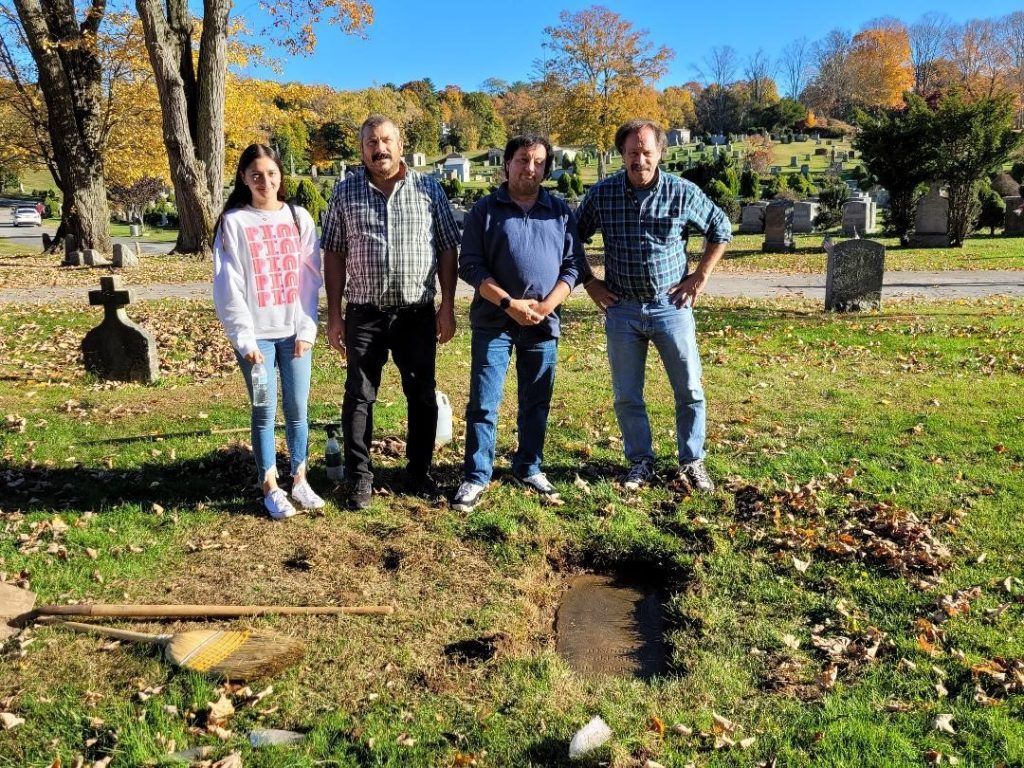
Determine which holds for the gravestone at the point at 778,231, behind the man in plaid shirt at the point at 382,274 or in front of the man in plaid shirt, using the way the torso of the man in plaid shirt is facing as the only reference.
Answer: behind

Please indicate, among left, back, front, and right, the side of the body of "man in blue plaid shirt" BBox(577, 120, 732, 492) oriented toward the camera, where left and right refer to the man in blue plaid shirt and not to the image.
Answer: front

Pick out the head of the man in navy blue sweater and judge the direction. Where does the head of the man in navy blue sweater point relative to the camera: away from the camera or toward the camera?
toward the camera

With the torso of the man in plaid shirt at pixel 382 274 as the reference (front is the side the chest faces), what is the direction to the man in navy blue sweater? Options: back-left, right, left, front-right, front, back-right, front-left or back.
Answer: left

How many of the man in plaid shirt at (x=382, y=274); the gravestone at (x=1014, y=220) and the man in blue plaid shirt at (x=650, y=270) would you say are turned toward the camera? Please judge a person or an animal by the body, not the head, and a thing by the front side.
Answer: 3

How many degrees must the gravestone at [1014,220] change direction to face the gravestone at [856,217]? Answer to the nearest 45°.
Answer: approximately 90° to its right

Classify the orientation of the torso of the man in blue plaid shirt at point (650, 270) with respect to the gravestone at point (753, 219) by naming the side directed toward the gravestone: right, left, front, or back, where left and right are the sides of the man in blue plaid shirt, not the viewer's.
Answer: back

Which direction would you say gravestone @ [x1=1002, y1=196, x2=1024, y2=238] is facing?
toward the camera

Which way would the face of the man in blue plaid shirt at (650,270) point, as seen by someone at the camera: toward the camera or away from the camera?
toward the camera

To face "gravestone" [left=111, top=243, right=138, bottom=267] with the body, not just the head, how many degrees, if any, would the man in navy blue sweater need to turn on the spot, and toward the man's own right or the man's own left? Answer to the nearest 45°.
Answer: approximately 135° to the man's own right

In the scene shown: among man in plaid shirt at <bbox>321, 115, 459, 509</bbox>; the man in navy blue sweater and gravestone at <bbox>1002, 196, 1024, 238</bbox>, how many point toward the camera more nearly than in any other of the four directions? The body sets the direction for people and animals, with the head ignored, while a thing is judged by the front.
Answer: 3
